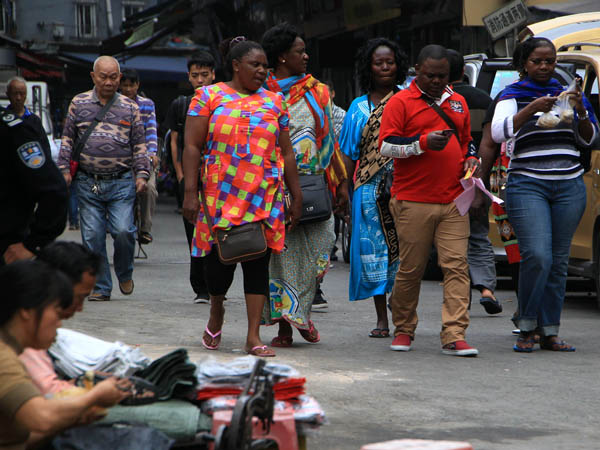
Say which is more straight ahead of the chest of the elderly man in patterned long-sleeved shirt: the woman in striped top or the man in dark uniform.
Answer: the man in dark uniform

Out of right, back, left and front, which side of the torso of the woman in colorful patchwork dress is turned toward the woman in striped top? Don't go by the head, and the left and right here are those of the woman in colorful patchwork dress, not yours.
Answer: left

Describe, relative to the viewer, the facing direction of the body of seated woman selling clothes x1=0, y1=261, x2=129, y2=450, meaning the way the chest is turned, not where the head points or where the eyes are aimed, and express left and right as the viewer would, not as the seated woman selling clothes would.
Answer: facing to the right of the viewer
